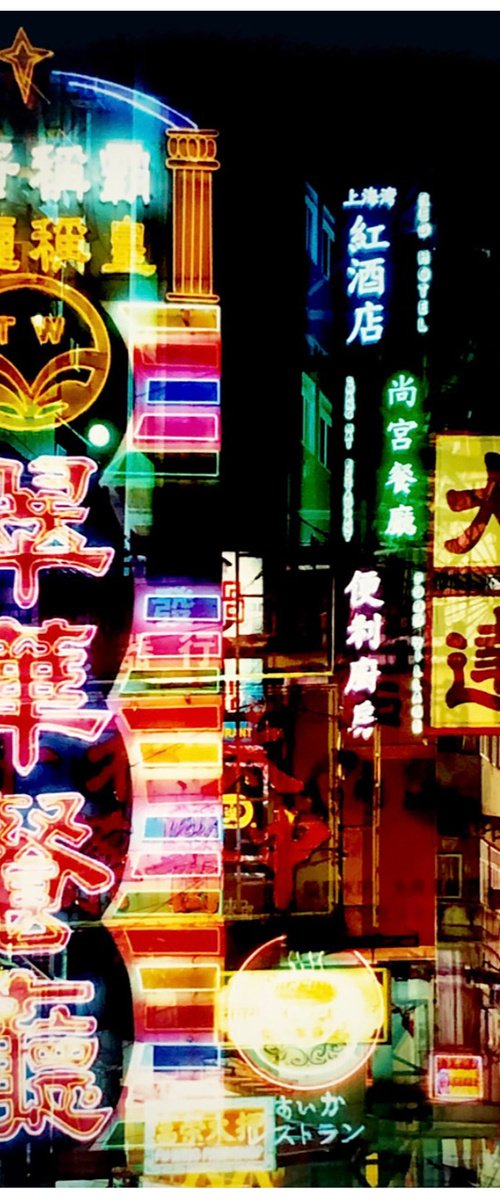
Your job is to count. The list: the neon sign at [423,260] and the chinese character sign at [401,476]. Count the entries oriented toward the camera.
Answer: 2

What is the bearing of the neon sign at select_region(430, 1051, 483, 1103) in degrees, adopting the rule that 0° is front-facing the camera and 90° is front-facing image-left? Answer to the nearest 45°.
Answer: approximately 0°

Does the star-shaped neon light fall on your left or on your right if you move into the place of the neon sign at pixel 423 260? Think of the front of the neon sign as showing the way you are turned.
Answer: on your right

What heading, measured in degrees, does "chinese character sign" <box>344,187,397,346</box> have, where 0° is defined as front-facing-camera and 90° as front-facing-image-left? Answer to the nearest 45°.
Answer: approximately 0°
